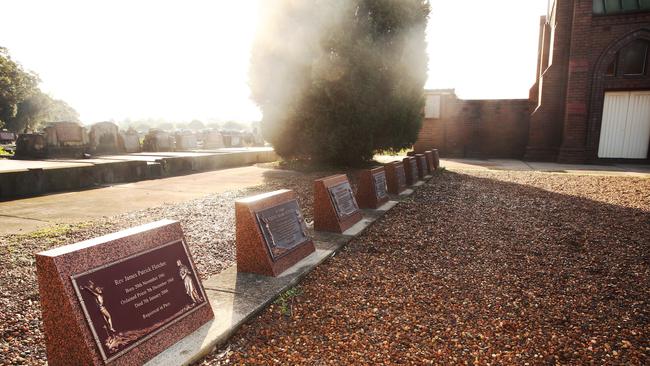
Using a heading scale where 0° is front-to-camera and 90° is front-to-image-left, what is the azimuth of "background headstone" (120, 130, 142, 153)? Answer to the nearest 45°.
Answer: approximately 0°

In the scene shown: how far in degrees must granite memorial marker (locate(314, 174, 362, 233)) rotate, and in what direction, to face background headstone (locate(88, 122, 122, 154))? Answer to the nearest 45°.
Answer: approximately 180°

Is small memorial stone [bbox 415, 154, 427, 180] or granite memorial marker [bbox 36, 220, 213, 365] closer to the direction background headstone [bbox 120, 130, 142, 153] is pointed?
the granite memorial marker

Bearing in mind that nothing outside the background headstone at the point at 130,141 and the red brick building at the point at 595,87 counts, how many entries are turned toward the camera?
2

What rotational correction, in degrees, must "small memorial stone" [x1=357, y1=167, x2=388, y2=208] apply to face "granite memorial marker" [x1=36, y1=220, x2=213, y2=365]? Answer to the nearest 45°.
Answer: approximately 45° to its right

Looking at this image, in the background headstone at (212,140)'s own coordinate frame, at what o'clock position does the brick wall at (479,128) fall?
The brick wall is roughly at 10 o'clock from the background headstone.
